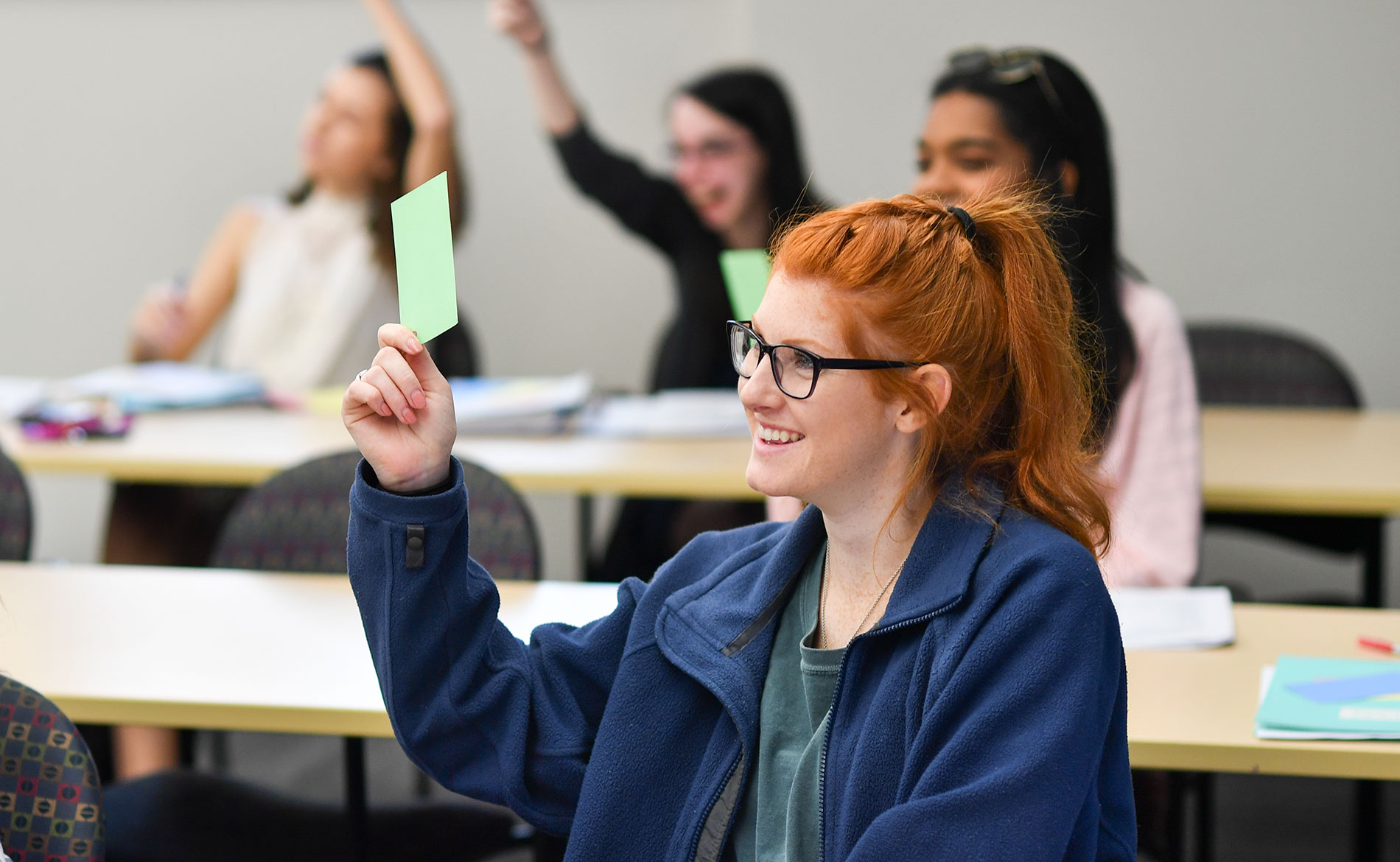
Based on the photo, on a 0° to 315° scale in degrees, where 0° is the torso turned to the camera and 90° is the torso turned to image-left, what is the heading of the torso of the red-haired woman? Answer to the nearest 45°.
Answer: approximately 45°

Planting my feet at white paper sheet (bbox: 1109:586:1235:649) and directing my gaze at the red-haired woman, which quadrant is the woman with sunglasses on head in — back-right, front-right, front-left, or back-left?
back-right

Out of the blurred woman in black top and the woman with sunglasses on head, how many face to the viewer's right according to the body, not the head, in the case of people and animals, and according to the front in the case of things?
0

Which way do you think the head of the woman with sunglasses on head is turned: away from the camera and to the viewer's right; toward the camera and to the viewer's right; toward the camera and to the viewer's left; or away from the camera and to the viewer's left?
toward the camera and to the viewer's left
